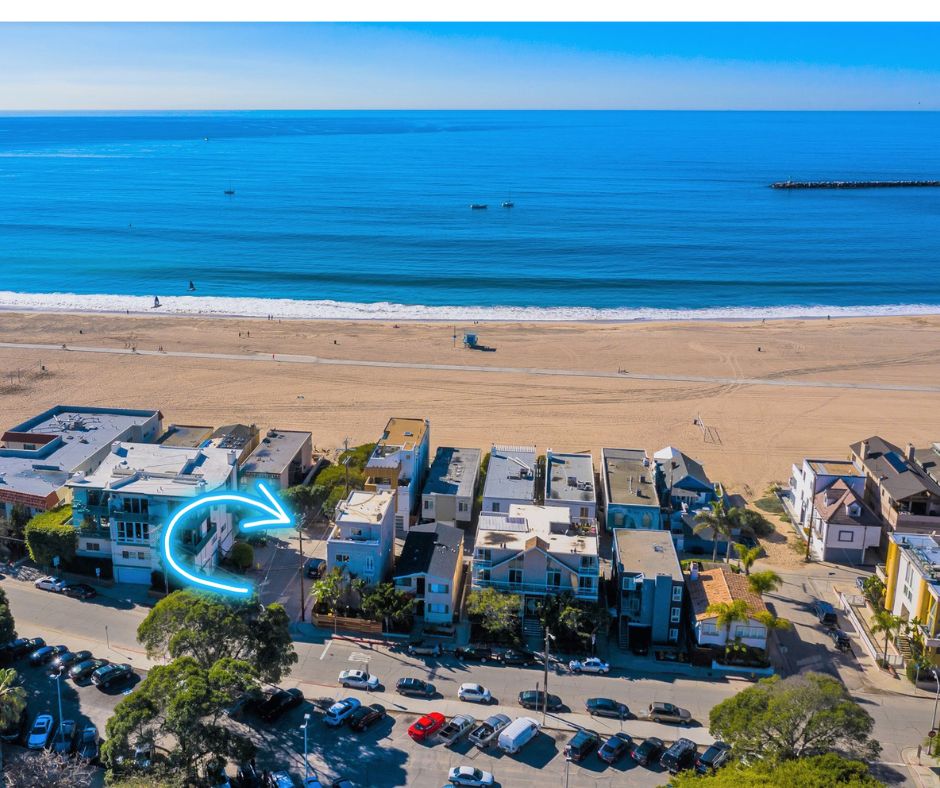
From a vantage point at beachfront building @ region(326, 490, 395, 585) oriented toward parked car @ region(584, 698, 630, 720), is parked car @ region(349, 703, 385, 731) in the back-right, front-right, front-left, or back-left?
front-right

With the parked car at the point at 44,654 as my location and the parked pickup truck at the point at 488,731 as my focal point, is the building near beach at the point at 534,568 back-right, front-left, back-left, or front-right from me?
front-left

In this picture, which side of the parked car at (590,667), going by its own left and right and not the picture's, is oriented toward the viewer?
left

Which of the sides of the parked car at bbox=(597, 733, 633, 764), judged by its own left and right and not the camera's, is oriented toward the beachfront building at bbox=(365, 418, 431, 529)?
left

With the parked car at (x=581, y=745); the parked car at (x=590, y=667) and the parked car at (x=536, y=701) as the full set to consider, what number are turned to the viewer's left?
1

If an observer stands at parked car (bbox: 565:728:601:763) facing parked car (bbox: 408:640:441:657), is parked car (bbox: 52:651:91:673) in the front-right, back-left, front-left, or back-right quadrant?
front-left

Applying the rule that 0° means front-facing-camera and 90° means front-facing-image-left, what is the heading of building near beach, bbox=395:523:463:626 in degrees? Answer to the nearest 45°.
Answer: approximately 0°

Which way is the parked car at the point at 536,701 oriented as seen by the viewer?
to the viewer's right

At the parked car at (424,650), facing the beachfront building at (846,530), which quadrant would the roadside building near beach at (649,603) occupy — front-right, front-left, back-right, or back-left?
front-right

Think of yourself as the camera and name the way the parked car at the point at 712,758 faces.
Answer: facing away from the viewer and to the right of the viewer

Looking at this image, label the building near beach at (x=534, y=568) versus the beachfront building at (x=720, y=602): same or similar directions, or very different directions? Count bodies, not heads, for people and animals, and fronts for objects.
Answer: same or similar directions

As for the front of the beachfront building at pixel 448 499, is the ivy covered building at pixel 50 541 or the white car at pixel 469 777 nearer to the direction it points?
the white car

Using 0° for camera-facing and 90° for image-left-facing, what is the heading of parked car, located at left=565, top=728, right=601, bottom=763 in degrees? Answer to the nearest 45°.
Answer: approximately 225°

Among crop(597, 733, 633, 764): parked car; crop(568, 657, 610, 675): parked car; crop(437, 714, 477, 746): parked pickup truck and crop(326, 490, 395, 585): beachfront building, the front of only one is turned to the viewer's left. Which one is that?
crop(568, 657, 610, 675): parked car

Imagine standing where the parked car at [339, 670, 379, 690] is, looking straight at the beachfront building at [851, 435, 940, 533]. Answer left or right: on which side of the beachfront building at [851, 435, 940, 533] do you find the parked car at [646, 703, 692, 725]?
right
